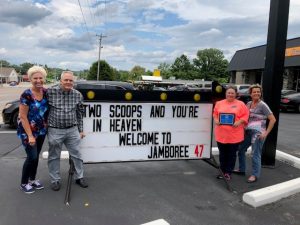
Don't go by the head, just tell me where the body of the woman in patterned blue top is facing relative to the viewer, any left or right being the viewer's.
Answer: facing the viewer and to the right of the viewer

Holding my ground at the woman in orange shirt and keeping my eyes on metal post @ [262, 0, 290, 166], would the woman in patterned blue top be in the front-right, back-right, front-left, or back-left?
back-left

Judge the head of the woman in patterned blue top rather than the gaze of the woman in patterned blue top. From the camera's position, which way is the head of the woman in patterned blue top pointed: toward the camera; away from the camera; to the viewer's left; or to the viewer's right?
toward the camera

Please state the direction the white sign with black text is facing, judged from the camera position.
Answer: facing the viewer

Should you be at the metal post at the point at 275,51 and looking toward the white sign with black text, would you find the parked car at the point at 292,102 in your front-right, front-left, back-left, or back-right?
back-right

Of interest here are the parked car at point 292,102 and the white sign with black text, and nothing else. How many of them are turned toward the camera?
1

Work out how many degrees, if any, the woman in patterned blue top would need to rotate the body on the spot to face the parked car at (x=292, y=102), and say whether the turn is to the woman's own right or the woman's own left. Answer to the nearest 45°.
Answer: approximately 90° to the woman's own left
